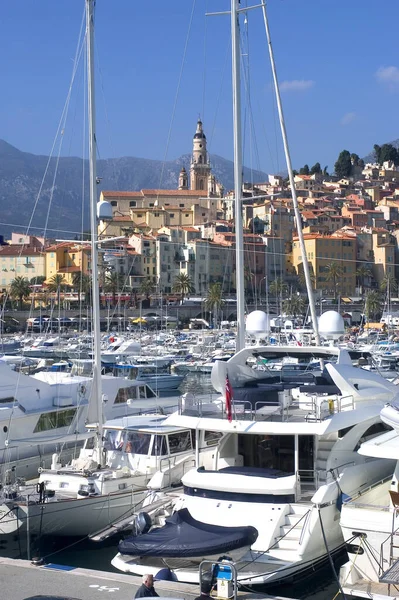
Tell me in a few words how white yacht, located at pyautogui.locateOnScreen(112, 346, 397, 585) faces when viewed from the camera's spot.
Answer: facing away from the viewer and to the right of the viewer

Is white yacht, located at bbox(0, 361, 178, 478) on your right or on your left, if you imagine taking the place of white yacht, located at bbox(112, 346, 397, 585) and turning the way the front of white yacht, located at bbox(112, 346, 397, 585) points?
on your left

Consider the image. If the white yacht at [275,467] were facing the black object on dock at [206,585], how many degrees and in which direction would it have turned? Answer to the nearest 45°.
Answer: approximately 135° to its right

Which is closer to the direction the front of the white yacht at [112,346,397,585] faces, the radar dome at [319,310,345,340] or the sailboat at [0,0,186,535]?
the radar dome

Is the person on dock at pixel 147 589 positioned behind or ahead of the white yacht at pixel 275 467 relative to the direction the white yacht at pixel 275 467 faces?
behind

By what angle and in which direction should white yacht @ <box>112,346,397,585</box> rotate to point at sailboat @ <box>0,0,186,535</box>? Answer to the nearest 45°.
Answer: approximately 90° to its left

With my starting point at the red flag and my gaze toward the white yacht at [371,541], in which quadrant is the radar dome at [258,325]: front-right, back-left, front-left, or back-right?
back-left
